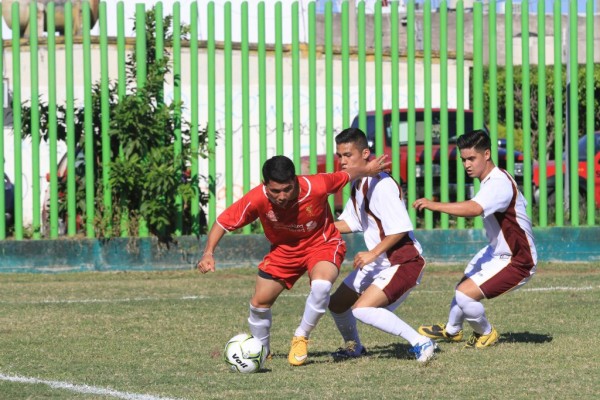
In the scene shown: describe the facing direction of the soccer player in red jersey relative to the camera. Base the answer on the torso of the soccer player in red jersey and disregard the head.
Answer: toward the camera

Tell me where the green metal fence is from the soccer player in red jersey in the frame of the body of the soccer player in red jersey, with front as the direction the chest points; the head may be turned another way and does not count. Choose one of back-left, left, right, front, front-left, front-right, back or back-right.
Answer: back

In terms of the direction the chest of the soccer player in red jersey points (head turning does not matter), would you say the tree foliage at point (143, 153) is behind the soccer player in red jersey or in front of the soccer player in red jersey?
behind

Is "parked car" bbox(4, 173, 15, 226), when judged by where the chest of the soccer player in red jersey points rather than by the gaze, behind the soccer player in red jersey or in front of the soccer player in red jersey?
behind
